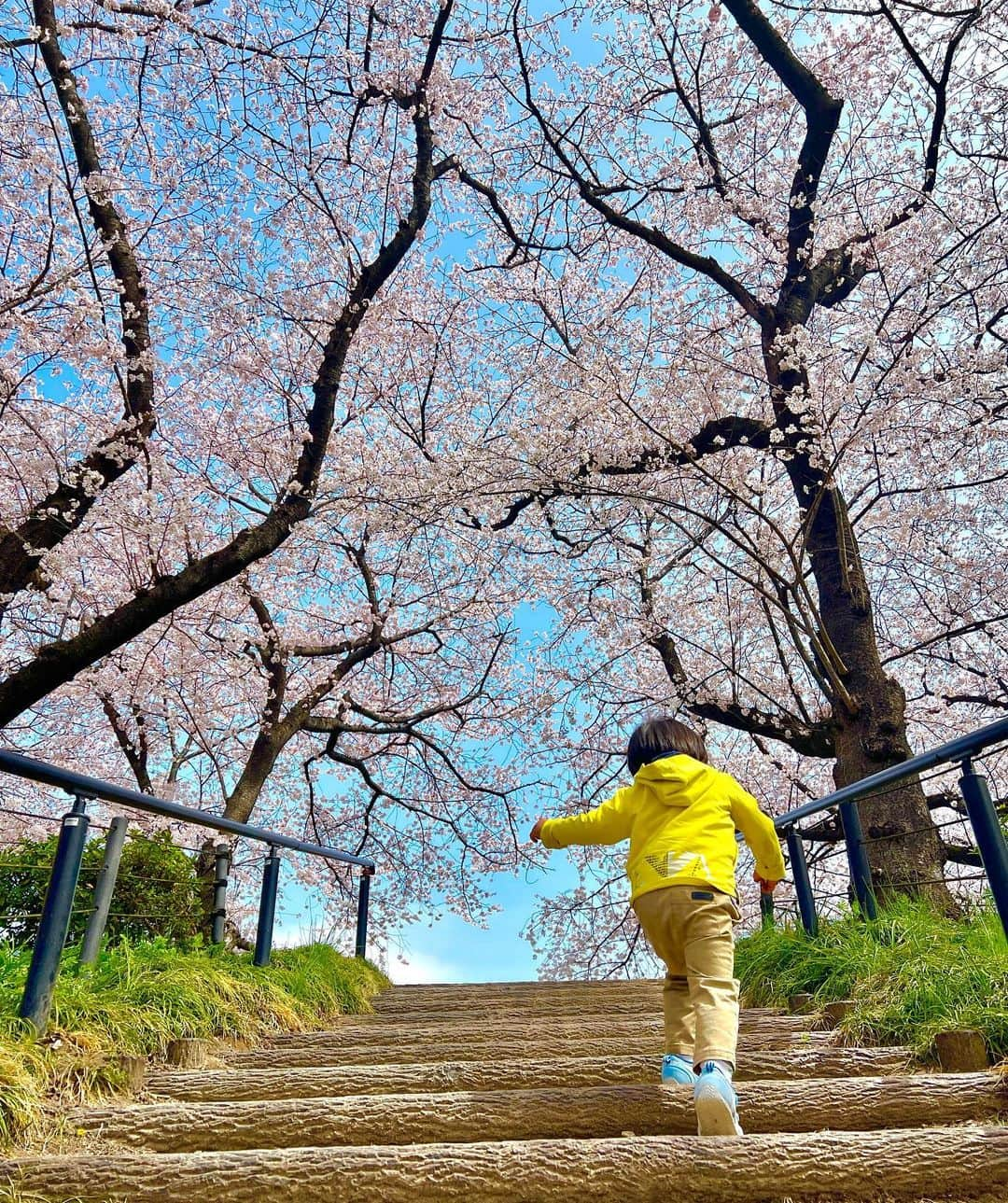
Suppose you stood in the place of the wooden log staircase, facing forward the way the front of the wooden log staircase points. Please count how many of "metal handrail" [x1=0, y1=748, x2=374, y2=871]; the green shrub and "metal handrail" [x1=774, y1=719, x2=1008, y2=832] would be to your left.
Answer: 1

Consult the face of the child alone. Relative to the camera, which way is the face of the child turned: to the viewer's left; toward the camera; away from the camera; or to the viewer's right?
away from the camera

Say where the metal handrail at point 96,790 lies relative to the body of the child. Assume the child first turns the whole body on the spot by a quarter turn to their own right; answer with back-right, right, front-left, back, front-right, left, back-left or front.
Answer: back

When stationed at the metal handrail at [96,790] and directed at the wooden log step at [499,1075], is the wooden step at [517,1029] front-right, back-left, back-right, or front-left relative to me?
front-left

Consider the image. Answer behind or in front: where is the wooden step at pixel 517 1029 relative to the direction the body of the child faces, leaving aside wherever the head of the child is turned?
in front

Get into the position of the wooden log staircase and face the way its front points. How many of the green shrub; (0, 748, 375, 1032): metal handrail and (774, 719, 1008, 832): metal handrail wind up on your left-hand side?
1

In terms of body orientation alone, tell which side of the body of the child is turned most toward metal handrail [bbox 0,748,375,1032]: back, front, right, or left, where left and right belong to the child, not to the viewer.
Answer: left

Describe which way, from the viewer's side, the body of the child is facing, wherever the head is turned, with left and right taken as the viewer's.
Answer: facing away from the viewer

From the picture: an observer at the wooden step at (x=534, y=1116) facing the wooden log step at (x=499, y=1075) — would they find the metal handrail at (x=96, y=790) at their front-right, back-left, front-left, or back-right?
front-left

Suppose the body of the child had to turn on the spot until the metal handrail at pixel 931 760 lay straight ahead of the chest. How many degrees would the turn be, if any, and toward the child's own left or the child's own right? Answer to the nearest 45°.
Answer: approximately 90° to the child's own right

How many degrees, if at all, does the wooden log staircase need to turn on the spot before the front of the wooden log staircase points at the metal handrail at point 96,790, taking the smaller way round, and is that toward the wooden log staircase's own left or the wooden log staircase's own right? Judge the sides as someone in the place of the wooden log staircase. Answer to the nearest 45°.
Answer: approximately 90° to the wooden log staircase's own right

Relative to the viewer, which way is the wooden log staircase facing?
toward the camera
